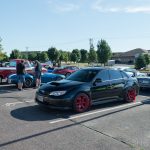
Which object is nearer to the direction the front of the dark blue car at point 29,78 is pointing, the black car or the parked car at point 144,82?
the black car

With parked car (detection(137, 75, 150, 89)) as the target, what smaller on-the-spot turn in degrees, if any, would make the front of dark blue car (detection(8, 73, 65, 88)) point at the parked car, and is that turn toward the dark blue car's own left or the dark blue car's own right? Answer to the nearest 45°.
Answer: approximately 135° to the dark blue car's own left

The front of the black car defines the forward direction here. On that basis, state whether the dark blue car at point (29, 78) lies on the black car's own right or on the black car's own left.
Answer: on the black car's own right

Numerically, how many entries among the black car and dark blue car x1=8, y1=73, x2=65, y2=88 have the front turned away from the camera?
0

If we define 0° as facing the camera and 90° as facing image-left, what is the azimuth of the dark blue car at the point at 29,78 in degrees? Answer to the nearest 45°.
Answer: approximately 45°
